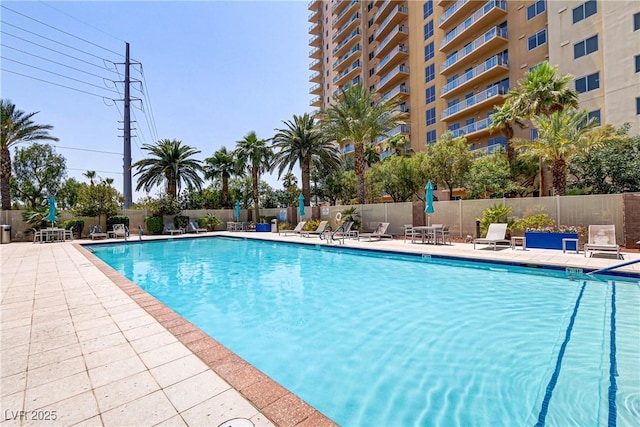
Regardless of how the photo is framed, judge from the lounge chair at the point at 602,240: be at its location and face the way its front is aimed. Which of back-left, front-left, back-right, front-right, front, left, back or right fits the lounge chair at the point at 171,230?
right

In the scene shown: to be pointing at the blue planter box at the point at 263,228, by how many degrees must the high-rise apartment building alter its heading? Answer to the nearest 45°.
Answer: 0° — it already faces it

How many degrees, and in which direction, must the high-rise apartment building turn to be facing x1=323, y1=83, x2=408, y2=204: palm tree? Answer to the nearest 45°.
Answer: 0° — it already faces it

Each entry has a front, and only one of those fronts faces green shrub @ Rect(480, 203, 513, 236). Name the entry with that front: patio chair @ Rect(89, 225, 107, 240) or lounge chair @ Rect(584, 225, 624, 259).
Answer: the patio chair

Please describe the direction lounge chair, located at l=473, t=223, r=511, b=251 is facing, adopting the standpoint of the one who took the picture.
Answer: facing the viewer and to the left of the viewer

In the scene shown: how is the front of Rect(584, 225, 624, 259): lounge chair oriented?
toward the camera

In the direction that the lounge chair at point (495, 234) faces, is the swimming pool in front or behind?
in front

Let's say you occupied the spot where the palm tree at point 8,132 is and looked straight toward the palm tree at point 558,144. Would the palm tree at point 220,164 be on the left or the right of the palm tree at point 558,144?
left

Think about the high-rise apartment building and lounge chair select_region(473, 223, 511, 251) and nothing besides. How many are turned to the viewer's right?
0

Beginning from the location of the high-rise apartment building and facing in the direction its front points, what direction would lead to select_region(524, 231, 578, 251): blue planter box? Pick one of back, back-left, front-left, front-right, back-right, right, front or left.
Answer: front-left

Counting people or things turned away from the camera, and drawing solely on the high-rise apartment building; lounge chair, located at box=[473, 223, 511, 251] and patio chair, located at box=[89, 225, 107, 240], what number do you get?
0

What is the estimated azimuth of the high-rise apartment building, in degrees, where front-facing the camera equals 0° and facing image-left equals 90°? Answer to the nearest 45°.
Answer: approximately 45°

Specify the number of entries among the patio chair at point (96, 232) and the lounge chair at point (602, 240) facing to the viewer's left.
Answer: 0

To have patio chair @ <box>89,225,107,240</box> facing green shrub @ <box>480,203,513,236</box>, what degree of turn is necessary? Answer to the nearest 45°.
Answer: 0° — it already faces it

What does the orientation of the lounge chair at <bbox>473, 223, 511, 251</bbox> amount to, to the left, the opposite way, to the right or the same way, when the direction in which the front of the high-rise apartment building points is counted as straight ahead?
the same way

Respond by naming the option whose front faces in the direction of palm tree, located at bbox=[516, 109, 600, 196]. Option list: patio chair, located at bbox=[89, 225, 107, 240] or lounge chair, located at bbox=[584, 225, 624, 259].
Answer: the patio chair

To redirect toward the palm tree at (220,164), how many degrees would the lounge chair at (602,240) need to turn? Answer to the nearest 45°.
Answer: approximately 90° to its right

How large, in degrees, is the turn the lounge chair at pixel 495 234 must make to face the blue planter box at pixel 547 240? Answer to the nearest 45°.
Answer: approximately 135° to its left

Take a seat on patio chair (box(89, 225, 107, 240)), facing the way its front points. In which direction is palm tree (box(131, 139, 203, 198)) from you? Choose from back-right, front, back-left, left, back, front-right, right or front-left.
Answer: left
